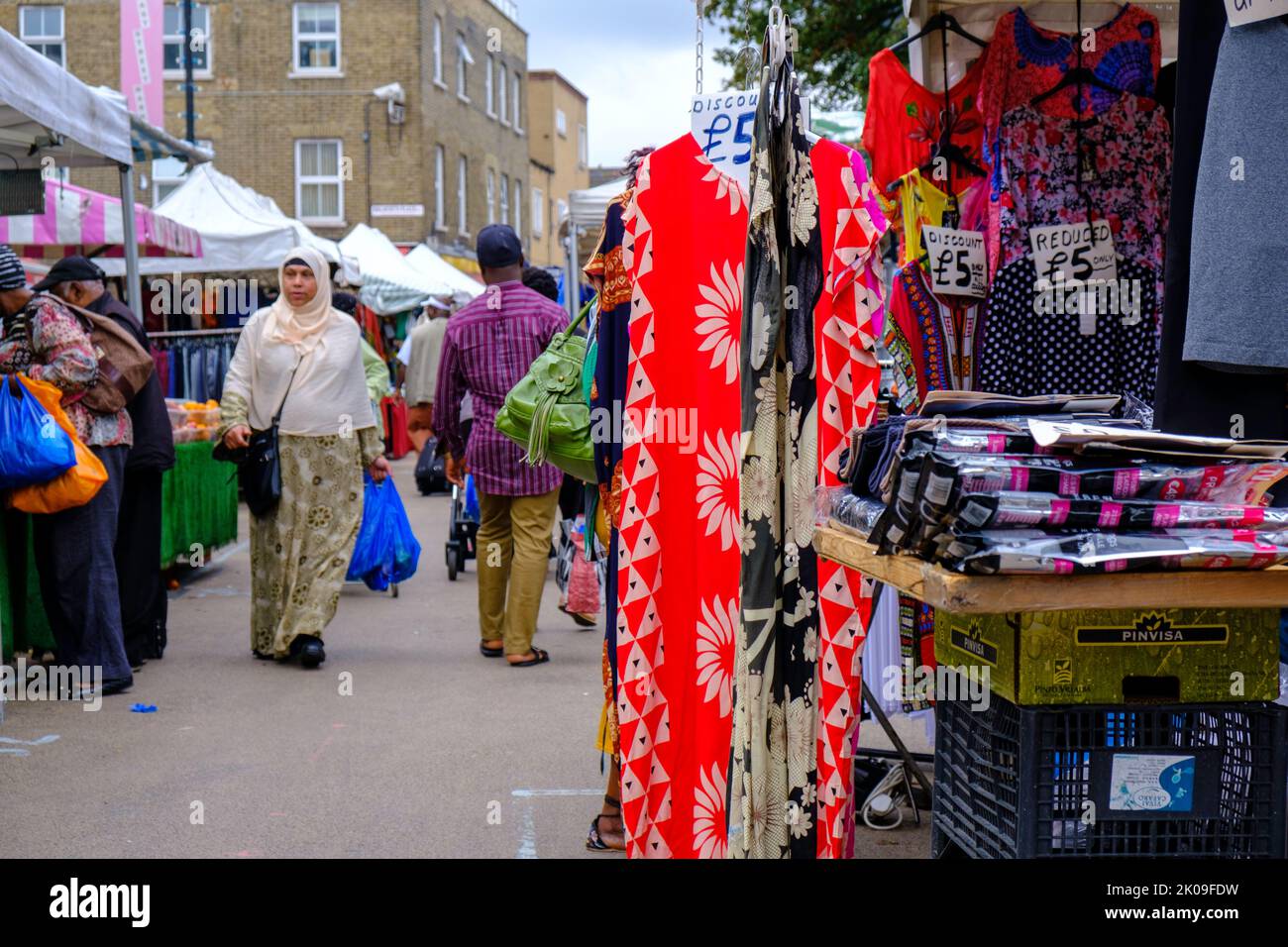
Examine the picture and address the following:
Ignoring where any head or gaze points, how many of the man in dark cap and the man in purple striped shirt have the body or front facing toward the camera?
0

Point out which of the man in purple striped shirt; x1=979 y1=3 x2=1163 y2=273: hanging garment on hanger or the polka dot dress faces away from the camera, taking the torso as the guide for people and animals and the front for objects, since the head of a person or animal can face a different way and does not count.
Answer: the man in purple striped shirt

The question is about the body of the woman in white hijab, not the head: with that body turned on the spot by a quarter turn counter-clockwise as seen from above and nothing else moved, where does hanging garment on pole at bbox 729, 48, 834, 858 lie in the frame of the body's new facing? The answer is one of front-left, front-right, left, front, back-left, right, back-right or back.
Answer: right

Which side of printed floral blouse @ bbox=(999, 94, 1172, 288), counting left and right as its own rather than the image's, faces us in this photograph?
front

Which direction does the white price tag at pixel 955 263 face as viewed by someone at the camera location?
facing the viewer

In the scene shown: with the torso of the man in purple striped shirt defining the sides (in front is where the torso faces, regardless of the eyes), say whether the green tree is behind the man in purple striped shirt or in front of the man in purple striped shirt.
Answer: in front

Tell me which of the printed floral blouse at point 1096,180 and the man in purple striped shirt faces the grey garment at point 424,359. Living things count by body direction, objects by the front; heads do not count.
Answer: the man in purple striped shirt

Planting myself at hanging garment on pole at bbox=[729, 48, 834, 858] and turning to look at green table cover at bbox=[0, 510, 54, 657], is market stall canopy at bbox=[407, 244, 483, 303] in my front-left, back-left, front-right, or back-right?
front-right

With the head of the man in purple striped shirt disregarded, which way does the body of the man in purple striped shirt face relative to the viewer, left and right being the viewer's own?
facing away from the viewer

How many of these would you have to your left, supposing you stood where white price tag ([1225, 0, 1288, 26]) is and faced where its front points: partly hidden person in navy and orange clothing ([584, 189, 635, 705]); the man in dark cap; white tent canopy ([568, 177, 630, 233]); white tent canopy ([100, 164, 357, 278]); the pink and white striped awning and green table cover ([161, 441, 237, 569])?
0

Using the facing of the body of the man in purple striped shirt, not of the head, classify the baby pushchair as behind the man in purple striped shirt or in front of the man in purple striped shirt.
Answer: in front

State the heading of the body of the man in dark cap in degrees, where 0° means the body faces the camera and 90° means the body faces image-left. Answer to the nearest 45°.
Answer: approximately 90°

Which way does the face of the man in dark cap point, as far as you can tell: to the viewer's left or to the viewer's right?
to the viewer's left

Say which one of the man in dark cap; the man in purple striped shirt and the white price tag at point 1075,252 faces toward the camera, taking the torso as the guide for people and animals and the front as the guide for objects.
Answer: the white price tag

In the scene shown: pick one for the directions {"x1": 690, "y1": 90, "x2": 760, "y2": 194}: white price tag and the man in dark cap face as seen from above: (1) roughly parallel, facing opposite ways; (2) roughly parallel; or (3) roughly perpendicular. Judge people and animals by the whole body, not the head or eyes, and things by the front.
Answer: roughly perpendicular

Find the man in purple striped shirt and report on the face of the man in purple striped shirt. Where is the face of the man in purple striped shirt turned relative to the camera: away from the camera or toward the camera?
away from the camera

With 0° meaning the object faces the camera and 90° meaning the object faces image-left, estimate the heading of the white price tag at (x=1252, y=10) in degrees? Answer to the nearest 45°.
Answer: approximately 0°

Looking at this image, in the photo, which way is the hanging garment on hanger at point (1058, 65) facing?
toward the camera

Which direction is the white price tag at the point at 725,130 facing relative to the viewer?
toward the camera
